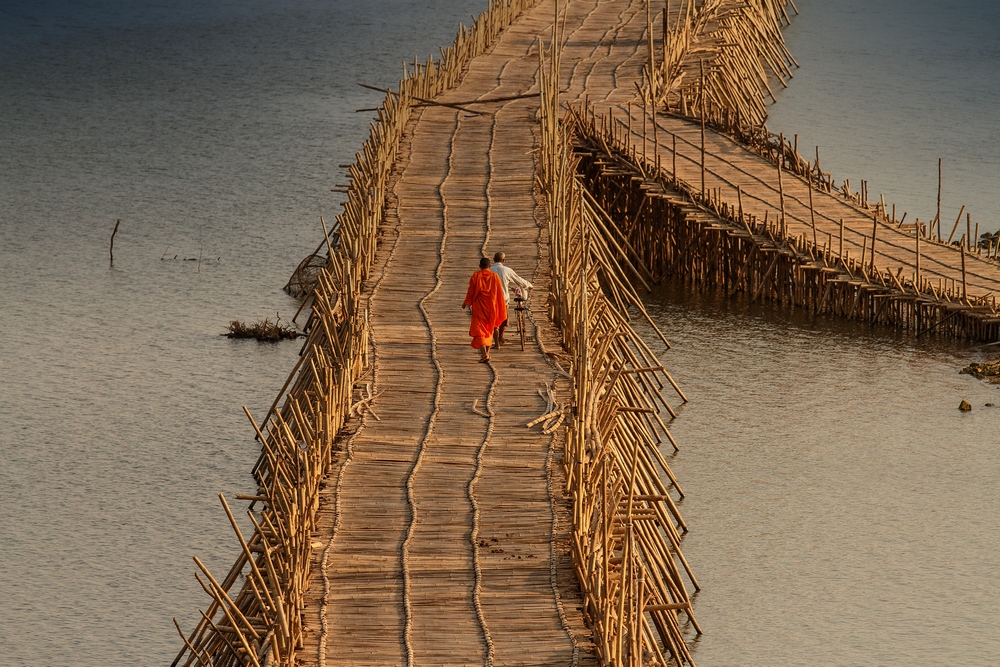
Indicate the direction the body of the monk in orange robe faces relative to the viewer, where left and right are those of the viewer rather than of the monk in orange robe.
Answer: facing away from the viewer

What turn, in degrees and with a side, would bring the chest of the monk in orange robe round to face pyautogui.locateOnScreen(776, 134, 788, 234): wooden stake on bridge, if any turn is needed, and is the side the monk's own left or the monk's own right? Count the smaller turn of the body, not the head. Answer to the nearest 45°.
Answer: approximately 45° to the monk's own right

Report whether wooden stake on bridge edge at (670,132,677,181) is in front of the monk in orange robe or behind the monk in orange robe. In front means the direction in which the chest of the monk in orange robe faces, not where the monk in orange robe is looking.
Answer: in front

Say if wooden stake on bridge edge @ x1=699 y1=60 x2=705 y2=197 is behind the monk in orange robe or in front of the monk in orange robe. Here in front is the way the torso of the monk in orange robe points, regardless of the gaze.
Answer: in front

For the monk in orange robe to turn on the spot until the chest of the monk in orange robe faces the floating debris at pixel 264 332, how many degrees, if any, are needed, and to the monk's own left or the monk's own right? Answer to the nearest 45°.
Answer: approximately 45° to the monk's own left
